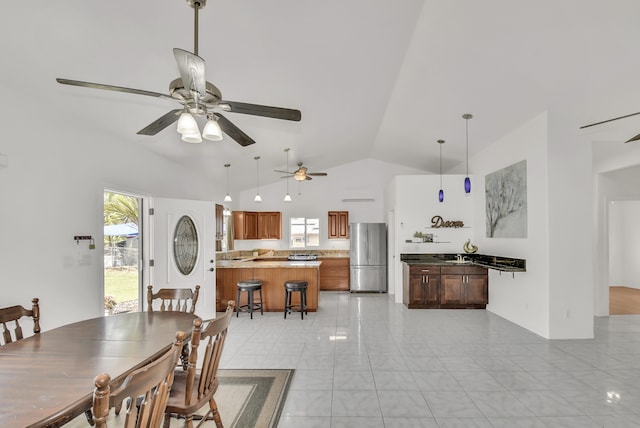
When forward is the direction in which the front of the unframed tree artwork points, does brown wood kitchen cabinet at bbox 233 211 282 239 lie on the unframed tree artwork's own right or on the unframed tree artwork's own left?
on the unframed tree artwork's own right

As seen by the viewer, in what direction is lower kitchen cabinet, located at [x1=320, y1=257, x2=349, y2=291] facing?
toward the camera

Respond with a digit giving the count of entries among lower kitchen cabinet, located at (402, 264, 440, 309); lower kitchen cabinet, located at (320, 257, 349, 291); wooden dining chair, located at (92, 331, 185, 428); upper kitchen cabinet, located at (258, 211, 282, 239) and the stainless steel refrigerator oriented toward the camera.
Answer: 4

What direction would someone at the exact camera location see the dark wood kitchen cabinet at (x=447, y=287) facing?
facing the viewer

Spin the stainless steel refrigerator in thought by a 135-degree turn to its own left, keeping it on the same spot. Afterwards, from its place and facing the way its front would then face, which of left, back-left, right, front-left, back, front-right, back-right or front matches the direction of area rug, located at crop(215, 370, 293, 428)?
back-right

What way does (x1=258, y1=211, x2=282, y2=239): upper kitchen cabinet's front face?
toward the camera

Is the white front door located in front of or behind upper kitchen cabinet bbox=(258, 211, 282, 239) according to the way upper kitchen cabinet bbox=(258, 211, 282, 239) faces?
in front

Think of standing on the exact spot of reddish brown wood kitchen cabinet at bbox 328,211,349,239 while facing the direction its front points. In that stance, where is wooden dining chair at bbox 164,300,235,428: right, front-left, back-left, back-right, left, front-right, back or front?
front

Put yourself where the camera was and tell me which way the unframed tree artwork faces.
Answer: facing the viewer and to the left of the viewer

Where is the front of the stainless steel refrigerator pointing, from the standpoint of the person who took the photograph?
facing the viewer
